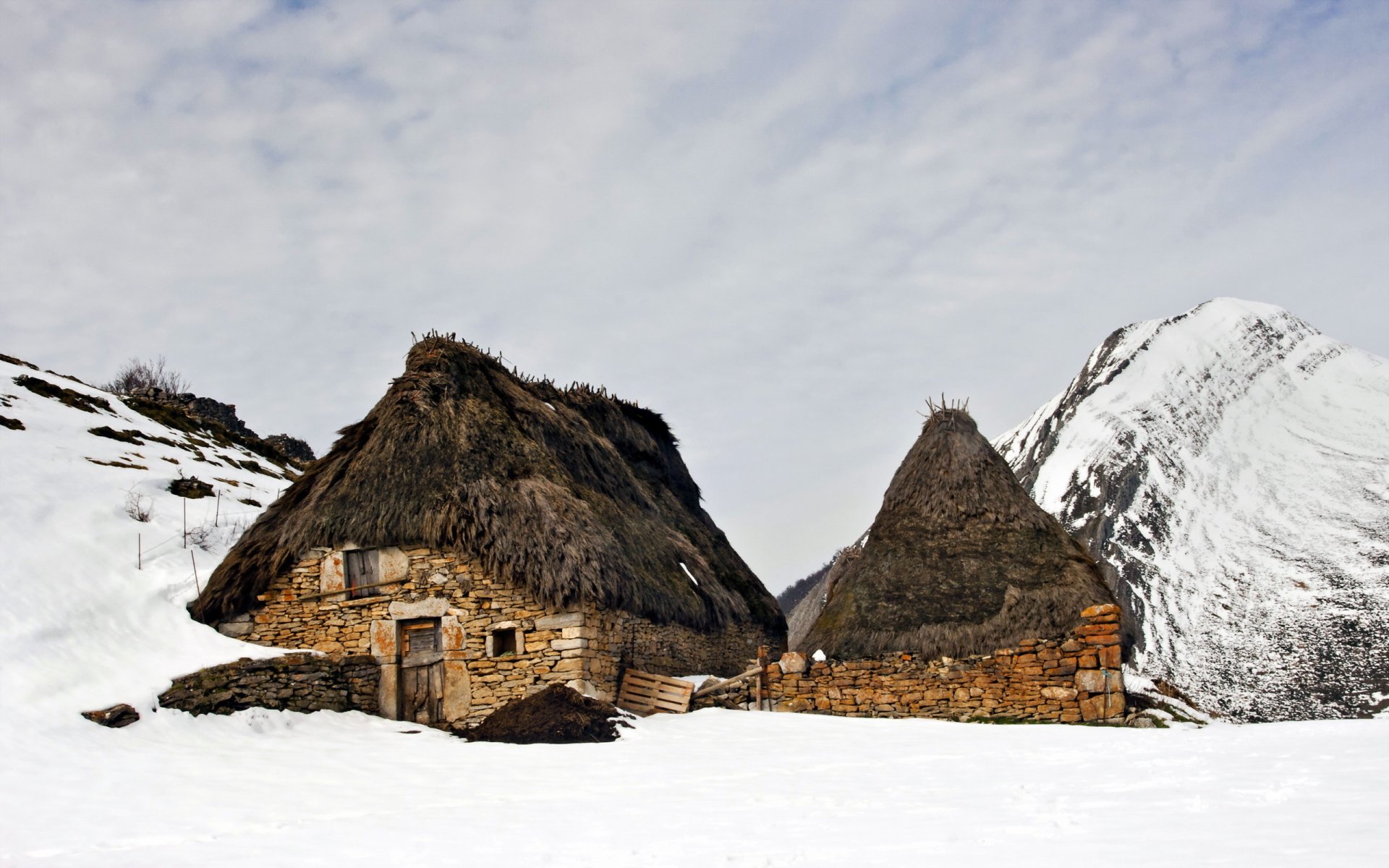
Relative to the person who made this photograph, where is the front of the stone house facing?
facing the viewer and to the left of the viewer

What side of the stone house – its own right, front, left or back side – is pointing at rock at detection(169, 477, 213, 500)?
right

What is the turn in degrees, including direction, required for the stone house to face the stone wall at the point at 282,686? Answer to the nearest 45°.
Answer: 0° — it already faces it

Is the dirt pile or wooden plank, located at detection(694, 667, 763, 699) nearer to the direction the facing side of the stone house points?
the dirt pile

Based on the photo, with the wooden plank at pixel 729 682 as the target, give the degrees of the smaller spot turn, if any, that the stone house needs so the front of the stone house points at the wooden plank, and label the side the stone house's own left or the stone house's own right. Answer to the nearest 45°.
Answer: approximately 135° to the stone house's own left
